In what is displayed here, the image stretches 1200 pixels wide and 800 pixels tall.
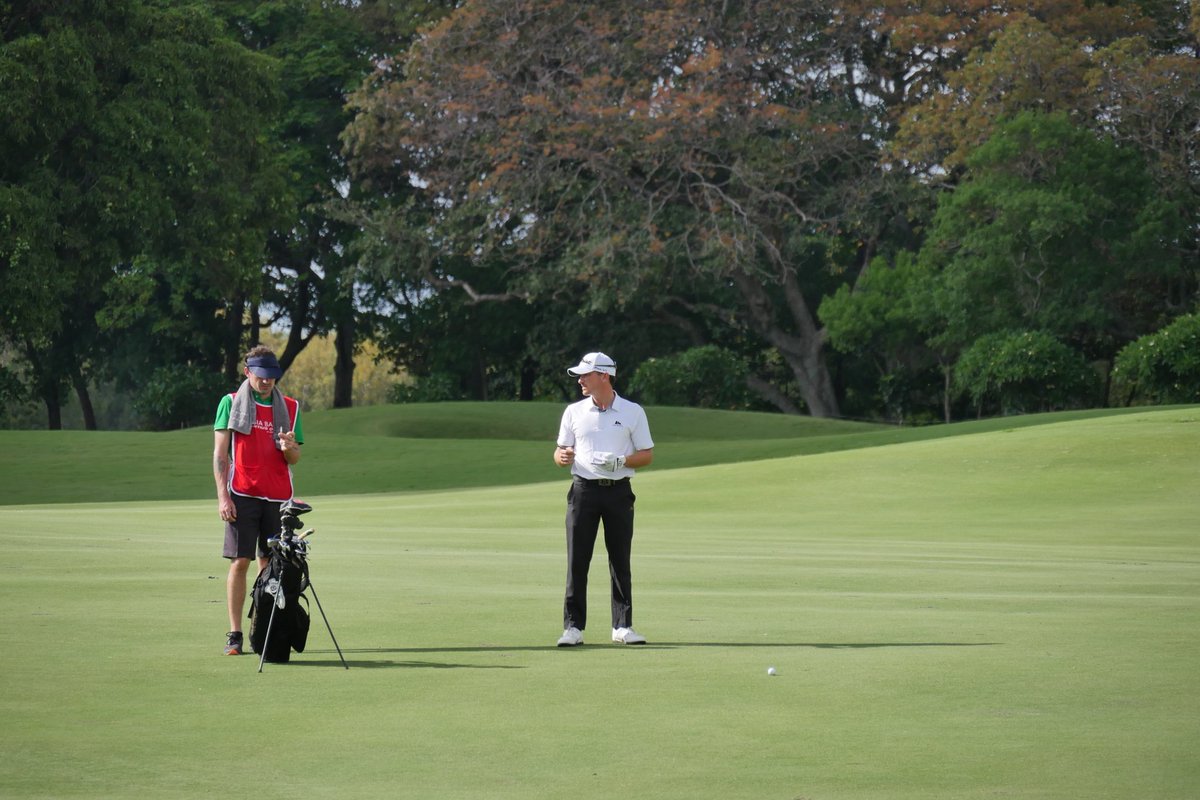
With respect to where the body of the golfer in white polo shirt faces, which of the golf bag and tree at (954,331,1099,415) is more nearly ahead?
the golf bag

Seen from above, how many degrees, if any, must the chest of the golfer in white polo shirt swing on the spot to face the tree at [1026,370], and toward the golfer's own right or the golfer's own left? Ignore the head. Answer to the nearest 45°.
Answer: approximately 180°

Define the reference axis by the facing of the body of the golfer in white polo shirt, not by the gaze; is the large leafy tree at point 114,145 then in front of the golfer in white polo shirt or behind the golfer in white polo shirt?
behind

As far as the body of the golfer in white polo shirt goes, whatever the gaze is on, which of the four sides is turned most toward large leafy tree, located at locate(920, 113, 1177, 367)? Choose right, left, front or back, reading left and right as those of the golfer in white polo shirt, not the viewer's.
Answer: back

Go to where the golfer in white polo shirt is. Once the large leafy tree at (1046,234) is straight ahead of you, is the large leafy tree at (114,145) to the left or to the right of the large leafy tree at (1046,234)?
left

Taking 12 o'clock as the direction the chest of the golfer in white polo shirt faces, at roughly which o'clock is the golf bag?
The golf bag is roughly at 2 o'clock from the golfer in white polo shirt.

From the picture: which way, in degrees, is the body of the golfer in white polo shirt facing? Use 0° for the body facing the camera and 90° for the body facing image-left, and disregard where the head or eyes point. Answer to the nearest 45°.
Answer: approximately 0°

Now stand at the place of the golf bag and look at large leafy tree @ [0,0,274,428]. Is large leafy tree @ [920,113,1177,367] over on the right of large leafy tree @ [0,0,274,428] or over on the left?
right
